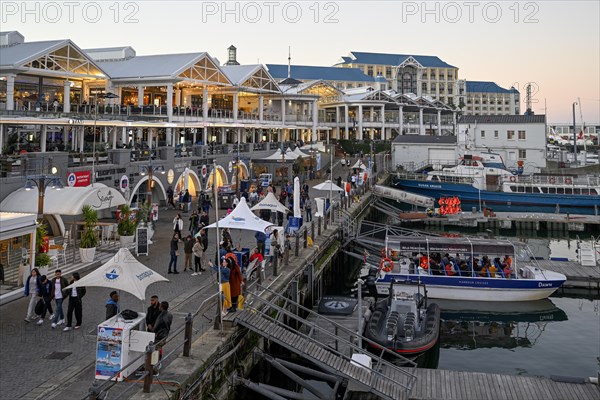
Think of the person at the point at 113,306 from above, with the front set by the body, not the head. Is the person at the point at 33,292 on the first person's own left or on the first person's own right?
on the first person's own left

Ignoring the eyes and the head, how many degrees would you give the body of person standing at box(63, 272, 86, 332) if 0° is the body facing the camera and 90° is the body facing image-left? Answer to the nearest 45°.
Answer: approximately 45°

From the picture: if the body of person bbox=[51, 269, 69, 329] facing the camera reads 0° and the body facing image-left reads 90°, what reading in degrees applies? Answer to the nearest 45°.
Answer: approximately 0°

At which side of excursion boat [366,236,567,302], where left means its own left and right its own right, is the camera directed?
right

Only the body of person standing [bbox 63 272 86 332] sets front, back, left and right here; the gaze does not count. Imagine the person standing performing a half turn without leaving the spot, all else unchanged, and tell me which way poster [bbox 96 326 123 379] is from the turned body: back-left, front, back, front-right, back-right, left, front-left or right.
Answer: back-right
